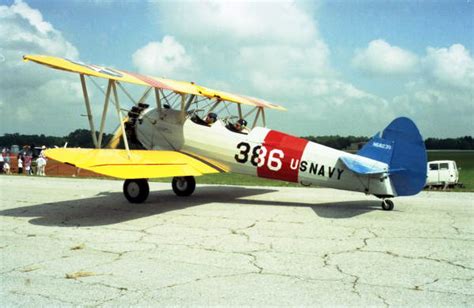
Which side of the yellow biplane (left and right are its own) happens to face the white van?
right

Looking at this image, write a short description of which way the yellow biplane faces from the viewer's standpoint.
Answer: facing away from the viewer and to the left of the viewer
